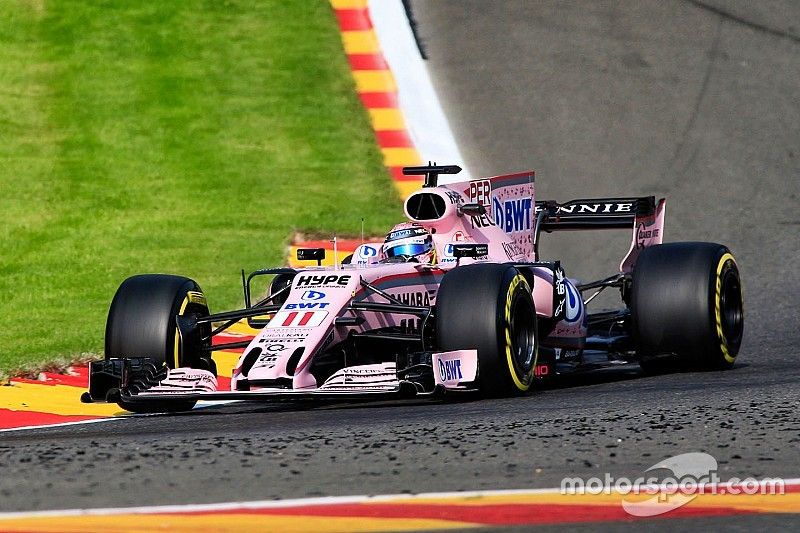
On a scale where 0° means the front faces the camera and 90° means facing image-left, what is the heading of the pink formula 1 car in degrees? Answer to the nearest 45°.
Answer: approximately 45°
